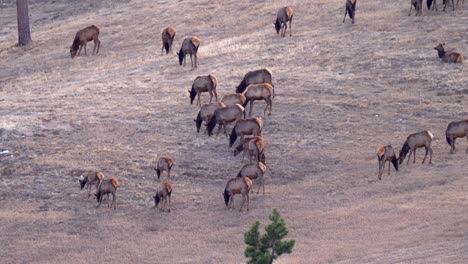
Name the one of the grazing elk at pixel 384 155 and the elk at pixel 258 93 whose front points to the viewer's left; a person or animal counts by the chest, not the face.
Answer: the elk

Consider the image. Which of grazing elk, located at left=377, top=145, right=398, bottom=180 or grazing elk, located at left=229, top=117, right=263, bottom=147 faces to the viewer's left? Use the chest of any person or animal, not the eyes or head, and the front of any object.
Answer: grazing elk, located at left=229, top=117, right=263, bottom=147

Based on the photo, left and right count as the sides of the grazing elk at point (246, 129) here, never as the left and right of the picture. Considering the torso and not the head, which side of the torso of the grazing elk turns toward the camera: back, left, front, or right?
left

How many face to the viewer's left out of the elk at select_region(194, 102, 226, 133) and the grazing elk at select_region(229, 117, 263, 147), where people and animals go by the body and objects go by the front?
2

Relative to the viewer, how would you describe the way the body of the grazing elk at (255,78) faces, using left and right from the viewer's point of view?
facing to the left of the viewer

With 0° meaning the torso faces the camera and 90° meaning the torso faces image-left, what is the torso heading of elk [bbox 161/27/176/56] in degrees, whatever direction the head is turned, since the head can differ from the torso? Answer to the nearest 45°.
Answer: approximately 45°
